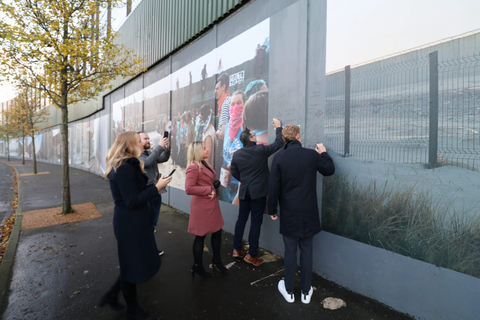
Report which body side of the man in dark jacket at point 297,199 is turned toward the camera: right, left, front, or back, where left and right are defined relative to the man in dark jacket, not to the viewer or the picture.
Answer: back

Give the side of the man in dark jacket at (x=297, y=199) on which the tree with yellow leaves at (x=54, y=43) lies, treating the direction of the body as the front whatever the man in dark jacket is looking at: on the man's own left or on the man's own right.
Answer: on the man's own left

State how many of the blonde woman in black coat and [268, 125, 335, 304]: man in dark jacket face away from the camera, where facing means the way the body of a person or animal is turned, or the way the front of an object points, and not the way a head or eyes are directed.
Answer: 1

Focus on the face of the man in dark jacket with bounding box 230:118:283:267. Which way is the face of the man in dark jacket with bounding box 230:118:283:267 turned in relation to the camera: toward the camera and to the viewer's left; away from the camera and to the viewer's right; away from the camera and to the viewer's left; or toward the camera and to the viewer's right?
away from the camera and to the viewer's right

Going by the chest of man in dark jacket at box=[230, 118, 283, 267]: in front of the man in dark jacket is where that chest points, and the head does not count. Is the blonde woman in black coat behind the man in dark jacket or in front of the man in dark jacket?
behind

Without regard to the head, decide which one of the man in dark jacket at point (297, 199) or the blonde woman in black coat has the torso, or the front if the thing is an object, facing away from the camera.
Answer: the man in dark jacket

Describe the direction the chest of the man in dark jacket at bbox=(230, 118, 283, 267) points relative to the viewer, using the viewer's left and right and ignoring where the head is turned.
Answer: facing away from the viewer and to the right of the viewer

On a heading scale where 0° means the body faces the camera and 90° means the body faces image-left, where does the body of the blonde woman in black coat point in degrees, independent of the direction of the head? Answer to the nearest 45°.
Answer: approximately 270°

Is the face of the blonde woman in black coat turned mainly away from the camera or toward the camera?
away from the camera

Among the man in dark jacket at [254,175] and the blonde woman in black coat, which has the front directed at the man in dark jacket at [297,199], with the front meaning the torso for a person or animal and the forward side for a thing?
the blonde woman in black coat

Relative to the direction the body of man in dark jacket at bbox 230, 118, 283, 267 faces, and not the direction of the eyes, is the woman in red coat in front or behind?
behind
